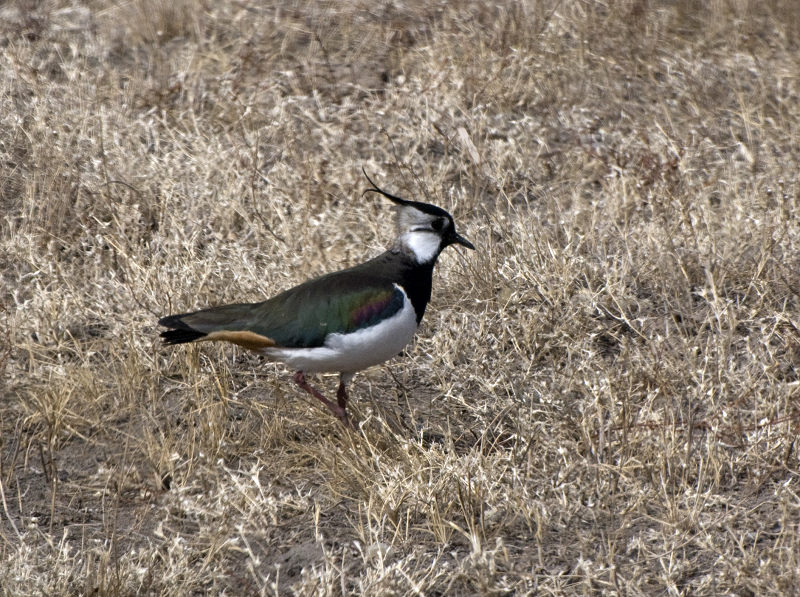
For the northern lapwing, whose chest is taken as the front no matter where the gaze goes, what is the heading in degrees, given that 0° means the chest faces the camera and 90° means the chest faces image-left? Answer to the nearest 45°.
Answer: approximately 270°
